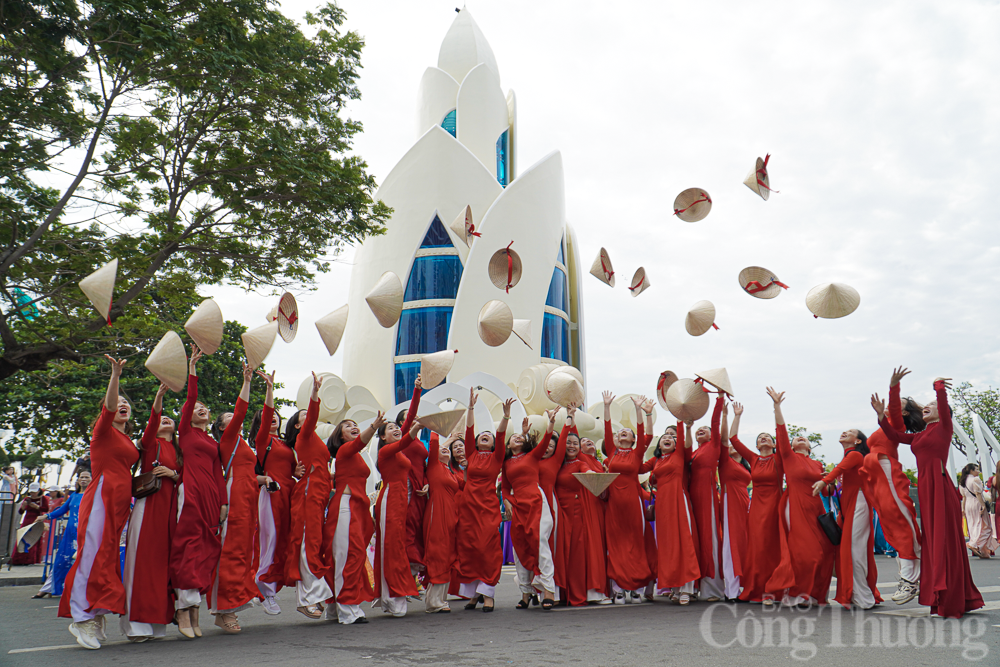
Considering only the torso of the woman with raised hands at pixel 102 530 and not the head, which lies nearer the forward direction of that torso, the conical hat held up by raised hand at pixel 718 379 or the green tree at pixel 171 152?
the conical hat held up by raised hand

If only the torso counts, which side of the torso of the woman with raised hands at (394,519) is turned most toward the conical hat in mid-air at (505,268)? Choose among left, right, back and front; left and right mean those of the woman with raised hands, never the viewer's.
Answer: left

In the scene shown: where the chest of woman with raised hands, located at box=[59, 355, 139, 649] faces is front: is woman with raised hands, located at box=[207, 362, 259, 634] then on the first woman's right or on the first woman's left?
on the first woman's left

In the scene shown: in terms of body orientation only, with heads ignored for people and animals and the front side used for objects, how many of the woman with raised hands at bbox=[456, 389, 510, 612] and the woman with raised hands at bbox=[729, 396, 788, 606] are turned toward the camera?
2

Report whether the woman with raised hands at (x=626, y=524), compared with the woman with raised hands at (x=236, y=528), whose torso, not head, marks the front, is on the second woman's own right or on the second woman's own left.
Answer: on the second woman's own left

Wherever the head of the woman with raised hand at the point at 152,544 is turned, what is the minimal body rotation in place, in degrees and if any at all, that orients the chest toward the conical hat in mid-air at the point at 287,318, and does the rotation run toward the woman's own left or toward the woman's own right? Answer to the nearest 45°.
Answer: approximately 90° to the woman's own left

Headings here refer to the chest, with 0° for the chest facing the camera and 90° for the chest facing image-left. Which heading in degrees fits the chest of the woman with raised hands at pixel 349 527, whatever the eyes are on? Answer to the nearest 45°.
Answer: approximately 315°

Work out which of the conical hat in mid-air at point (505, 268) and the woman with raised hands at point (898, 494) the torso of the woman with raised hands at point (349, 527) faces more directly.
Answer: the woman with raised hands

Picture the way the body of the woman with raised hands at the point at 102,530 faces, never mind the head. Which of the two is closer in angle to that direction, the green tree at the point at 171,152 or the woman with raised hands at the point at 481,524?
the woman with raised hands
